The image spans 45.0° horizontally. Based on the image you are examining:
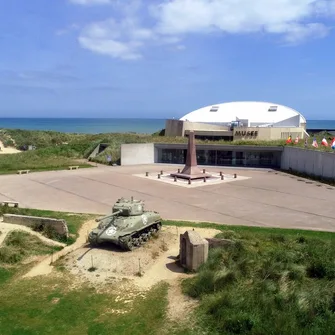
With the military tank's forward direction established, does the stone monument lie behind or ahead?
behind

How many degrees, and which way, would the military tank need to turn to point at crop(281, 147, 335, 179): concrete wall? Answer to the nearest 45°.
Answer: approximately 180°

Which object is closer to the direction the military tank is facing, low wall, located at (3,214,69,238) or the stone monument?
the low wall

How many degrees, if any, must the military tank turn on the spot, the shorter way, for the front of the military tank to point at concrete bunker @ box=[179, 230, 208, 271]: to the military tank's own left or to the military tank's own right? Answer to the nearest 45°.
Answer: approximately 90° to the military tank's own left

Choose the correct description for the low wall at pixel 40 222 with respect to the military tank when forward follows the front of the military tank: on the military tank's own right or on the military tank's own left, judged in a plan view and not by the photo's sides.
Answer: on the military tank's own right

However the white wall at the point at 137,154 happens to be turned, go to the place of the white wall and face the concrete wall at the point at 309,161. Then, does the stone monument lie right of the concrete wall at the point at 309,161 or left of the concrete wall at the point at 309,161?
right

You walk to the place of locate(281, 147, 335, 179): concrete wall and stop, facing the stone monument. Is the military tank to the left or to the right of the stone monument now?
left
